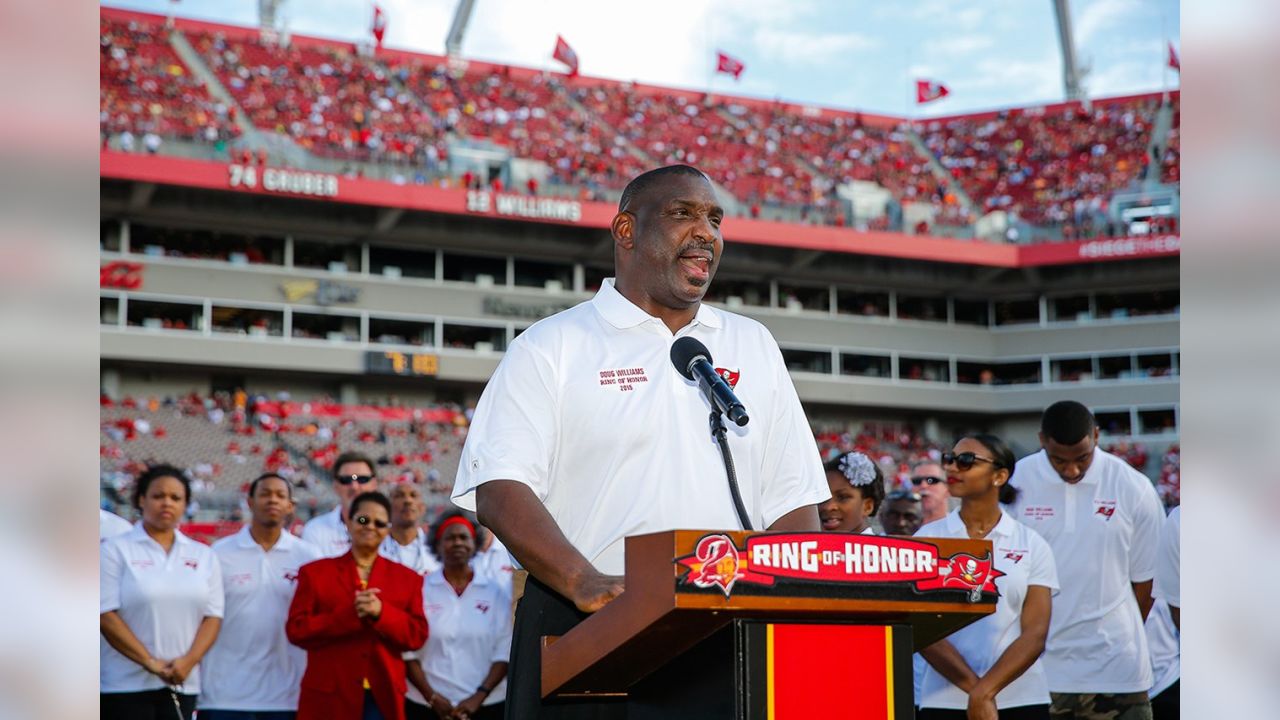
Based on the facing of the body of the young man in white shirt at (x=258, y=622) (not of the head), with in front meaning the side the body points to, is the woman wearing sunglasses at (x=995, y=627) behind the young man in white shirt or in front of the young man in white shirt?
in front

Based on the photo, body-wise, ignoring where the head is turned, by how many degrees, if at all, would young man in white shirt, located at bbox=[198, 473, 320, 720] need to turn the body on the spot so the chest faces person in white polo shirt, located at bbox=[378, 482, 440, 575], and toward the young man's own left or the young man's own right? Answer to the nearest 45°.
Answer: approximately 135° to the young man's own left

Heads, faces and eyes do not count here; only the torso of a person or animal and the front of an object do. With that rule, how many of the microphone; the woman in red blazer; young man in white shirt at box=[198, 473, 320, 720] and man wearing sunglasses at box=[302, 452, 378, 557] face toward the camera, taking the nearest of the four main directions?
3

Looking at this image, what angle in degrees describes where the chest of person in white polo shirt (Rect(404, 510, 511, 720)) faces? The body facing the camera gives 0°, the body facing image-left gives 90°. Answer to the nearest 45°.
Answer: approximately 0°

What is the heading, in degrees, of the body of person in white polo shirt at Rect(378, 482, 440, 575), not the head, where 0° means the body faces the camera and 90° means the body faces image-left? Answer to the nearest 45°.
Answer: approximately 0°
